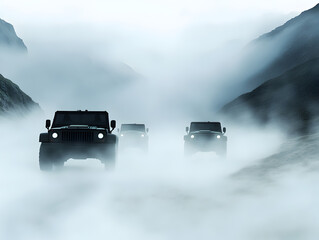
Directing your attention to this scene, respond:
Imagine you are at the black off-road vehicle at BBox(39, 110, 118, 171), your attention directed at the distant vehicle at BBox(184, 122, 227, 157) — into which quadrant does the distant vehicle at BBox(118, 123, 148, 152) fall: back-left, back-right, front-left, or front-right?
front-left

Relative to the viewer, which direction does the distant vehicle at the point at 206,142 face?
toward the camera

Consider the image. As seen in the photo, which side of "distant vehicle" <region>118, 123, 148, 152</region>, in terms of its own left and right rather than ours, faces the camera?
front

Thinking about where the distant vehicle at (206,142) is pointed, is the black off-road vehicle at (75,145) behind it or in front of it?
in front

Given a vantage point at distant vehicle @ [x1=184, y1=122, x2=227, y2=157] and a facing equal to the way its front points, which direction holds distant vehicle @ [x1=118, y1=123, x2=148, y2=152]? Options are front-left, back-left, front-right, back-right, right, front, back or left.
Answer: back-right

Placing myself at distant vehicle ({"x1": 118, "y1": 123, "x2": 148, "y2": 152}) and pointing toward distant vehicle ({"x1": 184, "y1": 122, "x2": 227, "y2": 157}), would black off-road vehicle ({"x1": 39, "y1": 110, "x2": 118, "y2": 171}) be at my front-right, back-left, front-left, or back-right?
front-right

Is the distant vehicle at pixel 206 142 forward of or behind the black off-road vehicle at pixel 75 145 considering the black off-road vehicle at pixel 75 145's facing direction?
behind

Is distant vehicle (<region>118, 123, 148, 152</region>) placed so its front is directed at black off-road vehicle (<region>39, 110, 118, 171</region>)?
yes

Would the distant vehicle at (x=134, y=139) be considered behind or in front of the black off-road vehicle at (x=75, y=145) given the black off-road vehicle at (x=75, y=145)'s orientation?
behind

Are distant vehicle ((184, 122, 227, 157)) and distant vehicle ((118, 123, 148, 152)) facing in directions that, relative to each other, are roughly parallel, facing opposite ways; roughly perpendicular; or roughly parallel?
roughly parallel

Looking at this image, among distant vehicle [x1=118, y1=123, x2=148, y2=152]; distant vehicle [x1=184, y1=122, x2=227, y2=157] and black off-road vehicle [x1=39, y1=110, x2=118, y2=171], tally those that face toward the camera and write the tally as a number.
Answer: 3

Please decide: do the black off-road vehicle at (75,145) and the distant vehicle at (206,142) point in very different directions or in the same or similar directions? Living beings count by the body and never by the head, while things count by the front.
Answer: same or similar directions

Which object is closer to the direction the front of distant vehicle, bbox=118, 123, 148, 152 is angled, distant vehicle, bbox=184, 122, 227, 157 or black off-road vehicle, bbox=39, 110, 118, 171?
the black off-road vehicle

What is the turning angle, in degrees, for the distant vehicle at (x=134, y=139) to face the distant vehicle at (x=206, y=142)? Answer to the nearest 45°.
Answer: approximately 45° to its left

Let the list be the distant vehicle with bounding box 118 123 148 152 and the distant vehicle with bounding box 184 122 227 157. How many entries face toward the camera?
2
